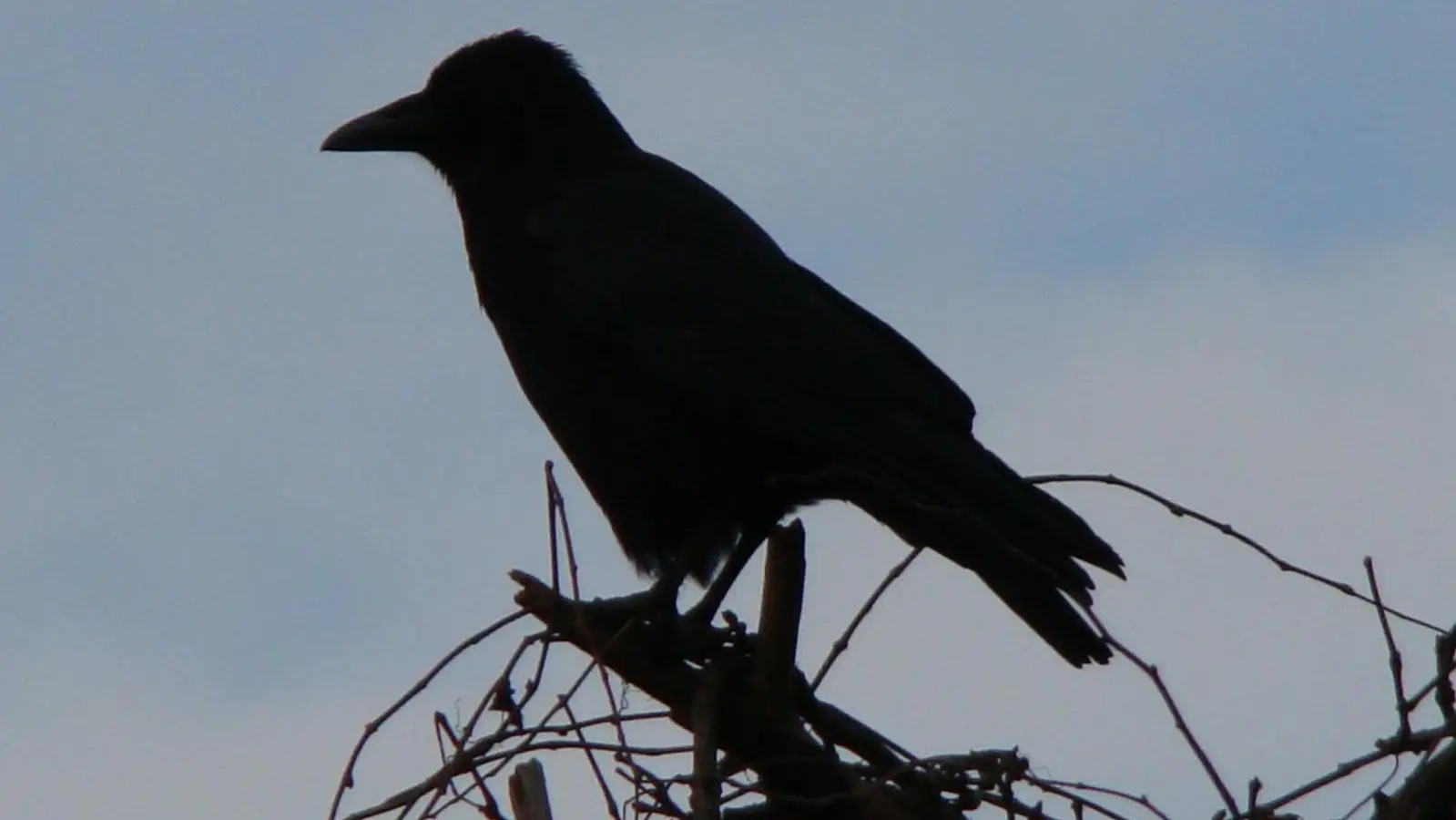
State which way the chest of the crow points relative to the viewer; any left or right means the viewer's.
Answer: facing to the left of the viewer
